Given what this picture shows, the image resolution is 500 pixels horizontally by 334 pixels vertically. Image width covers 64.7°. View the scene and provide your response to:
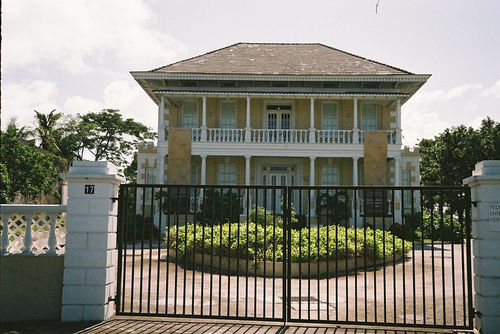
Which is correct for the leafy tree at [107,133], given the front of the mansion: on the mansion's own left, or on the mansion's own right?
on the mansion's own right

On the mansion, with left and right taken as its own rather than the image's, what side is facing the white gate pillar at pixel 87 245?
front

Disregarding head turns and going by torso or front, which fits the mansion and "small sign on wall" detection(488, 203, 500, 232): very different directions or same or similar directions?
same or similar directions

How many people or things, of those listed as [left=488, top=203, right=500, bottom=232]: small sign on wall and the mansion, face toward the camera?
2

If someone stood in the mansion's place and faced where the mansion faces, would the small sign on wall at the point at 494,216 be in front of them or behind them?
in front

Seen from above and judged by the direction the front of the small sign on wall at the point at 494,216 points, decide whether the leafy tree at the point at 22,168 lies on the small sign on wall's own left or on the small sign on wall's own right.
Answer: on the small sign on wall's own right

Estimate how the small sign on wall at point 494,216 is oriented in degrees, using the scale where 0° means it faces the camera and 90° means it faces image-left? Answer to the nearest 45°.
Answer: approximately 0°

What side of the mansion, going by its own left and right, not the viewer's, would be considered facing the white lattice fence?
front

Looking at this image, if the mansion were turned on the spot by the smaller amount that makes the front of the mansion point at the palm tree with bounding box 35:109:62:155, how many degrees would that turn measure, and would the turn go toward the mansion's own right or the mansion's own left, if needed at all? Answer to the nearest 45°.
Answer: approximately 135° to the mansion's own right

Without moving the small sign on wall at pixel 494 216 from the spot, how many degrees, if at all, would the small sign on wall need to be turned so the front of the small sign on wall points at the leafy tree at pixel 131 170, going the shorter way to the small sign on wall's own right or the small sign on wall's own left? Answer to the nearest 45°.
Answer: approximately 135° to the small sign on wall's own right

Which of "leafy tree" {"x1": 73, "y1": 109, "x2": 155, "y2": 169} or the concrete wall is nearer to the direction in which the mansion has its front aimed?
the concrete wall

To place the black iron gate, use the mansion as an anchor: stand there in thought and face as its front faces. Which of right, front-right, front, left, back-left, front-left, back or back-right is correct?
front

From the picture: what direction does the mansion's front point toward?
toward the camera

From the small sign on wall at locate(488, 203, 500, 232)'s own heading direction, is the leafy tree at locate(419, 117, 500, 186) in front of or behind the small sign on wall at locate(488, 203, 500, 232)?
behind

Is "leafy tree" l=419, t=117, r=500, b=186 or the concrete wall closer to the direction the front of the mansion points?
the concrete wall

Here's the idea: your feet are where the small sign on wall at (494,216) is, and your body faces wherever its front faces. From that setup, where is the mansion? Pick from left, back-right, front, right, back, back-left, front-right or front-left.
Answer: back-right

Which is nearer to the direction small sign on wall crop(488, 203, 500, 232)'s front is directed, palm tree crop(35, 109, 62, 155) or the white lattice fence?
the white lattice fence

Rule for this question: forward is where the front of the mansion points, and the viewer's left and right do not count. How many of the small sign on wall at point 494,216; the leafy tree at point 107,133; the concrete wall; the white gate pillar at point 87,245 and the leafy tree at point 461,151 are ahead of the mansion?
3
